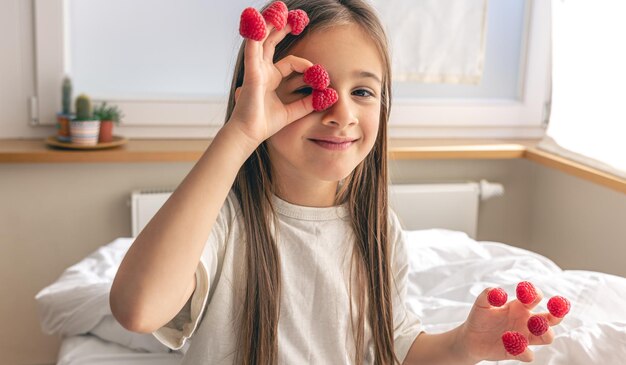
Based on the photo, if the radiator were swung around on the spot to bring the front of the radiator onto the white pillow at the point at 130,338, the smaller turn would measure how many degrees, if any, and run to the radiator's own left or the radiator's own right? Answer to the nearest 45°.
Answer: approximately 45° to the radiator's own right

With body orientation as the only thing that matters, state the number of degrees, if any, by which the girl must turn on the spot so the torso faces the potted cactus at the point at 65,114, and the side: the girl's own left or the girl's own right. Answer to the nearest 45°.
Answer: approximately 135° to the girl's own right

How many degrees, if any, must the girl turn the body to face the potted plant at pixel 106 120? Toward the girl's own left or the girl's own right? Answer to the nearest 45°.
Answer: approximately 135° to the girl's own right

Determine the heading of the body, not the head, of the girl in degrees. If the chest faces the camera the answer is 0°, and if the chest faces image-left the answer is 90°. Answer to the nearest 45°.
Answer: approximately 0°

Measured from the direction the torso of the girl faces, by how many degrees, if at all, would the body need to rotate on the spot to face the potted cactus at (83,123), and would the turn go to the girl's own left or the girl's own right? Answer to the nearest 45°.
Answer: approximately 135° to the girl's own right

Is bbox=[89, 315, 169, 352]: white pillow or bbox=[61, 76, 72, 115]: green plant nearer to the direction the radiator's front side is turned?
the white pillow

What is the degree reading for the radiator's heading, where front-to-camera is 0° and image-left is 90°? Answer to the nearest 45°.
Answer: approximately 0°

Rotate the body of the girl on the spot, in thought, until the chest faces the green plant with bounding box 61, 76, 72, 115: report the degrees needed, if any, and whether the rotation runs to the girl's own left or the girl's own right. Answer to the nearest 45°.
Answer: approximately 135° to the girl's own right

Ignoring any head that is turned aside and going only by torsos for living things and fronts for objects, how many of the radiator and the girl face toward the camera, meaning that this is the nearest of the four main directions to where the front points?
2
